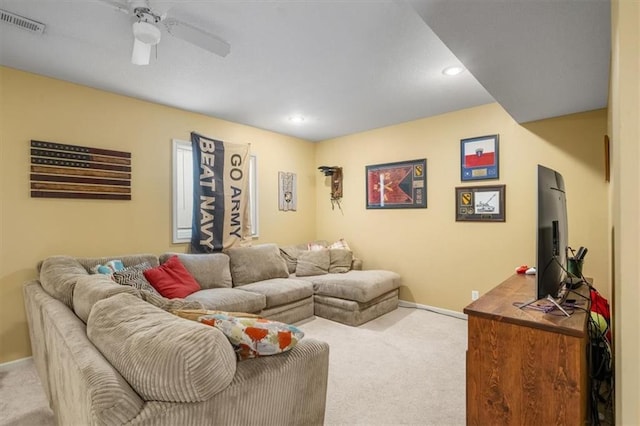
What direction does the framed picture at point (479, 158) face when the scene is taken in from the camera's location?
facing the viewer

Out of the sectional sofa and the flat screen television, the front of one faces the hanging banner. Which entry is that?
the flat screen television

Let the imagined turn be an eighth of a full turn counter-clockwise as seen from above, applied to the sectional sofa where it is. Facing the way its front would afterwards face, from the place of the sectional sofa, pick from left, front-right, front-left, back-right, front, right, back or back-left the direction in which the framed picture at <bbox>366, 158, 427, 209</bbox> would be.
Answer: front-left

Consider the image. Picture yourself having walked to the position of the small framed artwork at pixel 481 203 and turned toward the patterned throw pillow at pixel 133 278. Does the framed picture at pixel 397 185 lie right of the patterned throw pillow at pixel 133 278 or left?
right

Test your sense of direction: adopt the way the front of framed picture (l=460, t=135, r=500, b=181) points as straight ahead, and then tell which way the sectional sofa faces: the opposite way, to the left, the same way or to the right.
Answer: to the left

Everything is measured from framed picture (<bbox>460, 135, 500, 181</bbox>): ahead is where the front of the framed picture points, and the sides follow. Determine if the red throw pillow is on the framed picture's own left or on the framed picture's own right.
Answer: on the framed picture's own right

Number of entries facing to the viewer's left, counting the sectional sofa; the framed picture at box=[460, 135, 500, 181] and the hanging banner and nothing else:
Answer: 0

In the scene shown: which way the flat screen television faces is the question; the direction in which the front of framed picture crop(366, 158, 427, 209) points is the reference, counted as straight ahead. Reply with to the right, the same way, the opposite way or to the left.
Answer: to the right

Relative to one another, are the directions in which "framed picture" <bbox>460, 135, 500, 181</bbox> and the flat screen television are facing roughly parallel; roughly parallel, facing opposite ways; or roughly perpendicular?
roughly perpendicular

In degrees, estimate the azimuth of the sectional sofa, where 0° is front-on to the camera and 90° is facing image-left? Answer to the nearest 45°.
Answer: approximately 315°

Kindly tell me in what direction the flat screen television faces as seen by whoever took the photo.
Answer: facing to the left of the viewer

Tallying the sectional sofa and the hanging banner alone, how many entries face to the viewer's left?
0

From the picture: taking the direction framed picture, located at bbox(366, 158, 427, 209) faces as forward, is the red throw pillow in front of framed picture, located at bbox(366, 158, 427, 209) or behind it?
in front

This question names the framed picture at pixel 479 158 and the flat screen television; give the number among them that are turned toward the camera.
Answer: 1

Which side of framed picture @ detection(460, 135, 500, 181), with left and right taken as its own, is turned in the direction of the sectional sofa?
front

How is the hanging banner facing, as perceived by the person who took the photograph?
facing the viewer and to the right of the viewer

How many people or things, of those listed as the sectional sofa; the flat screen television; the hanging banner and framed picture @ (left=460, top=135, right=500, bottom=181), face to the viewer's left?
1

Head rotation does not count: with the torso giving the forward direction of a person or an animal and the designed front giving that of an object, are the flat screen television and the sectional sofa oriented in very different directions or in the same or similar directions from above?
very different directions
